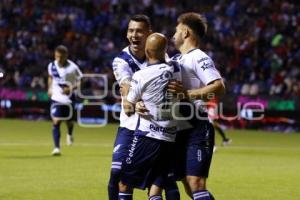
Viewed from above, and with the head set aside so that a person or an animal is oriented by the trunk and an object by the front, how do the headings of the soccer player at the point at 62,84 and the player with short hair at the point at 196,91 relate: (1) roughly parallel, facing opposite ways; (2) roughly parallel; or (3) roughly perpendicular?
roughly perpendicular

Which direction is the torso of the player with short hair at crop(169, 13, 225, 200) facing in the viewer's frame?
to the viewer's left

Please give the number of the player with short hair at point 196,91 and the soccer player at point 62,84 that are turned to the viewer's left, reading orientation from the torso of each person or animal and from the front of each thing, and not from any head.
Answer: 1

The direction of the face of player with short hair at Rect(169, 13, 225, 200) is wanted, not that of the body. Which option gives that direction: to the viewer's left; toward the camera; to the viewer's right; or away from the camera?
to the viewer's left

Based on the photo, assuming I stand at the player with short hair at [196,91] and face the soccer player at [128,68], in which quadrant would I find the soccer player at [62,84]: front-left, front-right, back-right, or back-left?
front-right

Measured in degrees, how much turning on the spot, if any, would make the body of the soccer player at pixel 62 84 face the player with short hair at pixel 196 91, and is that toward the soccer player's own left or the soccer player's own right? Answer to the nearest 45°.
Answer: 0° — they already face them

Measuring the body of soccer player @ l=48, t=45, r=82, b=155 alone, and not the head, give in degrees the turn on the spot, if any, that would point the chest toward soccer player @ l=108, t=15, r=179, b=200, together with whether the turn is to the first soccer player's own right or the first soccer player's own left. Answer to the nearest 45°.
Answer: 0° — they already face them

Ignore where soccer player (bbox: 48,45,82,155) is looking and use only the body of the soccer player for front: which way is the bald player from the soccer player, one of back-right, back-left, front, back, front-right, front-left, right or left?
front

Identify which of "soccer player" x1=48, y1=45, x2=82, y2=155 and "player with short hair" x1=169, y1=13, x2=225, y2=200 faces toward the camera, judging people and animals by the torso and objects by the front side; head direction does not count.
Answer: the soccer player

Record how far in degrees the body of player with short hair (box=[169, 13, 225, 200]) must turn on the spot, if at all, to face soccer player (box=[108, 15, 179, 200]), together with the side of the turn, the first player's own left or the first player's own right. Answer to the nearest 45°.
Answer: approximately 45° to the first player's own right

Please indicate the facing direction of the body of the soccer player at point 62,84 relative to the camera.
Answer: toward the camera

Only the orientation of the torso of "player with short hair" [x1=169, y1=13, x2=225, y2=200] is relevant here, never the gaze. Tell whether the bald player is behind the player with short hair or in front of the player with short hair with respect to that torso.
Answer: in front
